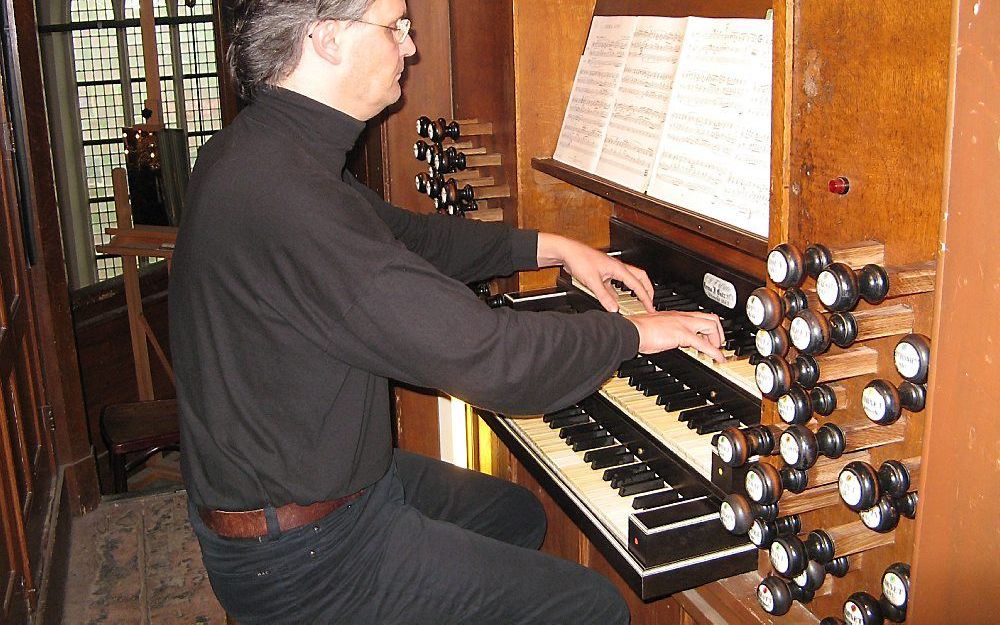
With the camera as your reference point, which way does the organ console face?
facing the viewer and to the left of the viewer

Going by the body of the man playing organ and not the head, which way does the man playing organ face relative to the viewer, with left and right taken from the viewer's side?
facing to the right of the viewer

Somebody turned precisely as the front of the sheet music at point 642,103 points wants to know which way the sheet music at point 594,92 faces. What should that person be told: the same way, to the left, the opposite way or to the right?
the same way

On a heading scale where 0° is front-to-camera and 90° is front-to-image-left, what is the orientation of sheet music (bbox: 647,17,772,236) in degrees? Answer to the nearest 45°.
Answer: approximately 45°

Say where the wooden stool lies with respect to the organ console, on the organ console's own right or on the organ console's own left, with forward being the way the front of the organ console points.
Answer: on the organ console's own right

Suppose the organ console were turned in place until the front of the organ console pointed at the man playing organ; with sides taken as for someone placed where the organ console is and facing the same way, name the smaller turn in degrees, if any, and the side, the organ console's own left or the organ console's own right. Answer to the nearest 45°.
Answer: approximately 45° to the organ console's own right

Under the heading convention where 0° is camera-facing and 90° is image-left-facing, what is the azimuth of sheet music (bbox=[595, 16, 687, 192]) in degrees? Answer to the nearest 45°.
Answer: approximately 45°

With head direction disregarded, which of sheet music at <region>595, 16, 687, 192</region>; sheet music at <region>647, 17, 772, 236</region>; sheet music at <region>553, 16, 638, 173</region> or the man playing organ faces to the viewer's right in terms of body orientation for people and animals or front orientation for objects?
the man playing organ

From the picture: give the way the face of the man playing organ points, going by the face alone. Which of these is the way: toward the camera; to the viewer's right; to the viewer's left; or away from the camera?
to the viewer's right

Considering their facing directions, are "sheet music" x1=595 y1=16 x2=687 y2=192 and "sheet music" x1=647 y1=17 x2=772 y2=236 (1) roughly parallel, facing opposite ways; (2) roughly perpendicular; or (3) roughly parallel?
roughly parallel

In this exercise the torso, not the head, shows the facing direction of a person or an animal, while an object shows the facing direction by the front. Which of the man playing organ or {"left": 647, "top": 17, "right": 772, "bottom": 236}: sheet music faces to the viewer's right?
the man playing organ

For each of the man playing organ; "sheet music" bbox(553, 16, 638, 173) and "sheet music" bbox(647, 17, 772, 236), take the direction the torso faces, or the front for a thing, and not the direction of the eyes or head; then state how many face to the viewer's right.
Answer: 1

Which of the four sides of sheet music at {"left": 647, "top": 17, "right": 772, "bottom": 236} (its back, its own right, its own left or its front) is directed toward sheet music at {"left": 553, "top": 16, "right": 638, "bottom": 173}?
right

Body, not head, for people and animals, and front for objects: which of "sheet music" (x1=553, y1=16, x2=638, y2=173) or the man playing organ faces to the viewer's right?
the man playing organ
